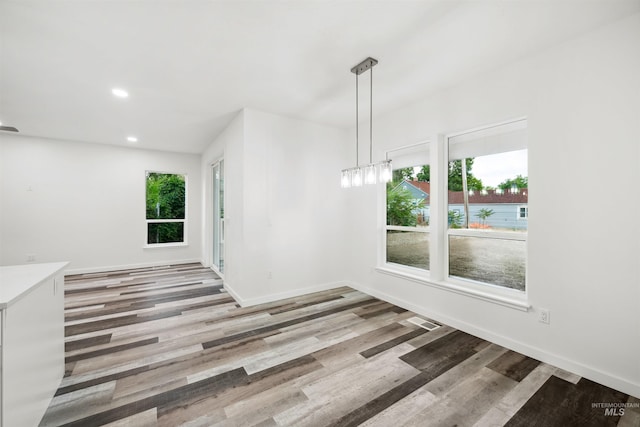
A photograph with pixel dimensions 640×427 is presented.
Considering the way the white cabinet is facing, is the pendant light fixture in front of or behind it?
in front

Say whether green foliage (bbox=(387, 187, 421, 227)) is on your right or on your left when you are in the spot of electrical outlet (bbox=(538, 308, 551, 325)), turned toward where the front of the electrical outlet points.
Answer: on your right

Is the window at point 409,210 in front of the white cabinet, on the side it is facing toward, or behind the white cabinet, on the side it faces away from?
in front

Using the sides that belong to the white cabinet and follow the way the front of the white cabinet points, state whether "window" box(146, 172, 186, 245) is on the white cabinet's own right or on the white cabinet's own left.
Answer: on the white cabinet's own left

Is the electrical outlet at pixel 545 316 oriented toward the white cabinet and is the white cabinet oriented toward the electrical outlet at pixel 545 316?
yes

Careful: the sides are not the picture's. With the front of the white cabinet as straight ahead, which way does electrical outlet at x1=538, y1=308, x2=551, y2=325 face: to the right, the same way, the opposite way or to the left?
the opposite way

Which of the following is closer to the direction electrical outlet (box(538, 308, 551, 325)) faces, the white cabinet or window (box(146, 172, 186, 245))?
the white cabinet

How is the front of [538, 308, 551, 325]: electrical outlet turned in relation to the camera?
facing the viewer and to the left of the viewer

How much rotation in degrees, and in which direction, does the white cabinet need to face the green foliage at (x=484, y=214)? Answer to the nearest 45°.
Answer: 0° — it already faces it

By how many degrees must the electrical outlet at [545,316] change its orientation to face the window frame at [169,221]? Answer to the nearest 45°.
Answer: approximately 45° to its right

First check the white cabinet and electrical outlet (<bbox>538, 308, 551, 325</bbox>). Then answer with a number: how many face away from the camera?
0

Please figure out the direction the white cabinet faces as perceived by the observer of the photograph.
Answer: facing the viewer and to the right of the viewer

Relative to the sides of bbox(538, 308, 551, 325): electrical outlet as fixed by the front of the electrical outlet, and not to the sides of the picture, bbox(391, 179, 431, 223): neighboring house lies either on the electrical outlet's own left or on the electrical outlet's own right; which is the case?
on the electrical outlet's own right

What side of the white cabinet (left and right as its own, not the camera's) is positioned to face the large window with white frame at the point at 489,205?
left
